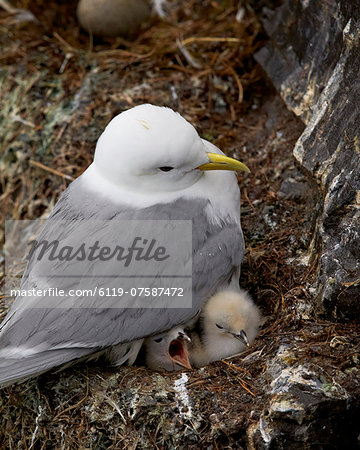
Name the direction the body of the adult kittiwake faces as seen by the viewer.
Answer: to the viewer's right

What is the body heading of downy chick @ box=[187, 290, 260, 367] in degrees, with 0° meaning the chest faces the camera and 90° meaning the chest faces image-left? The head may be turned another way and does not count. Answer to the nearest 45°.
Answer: approximately 315°
